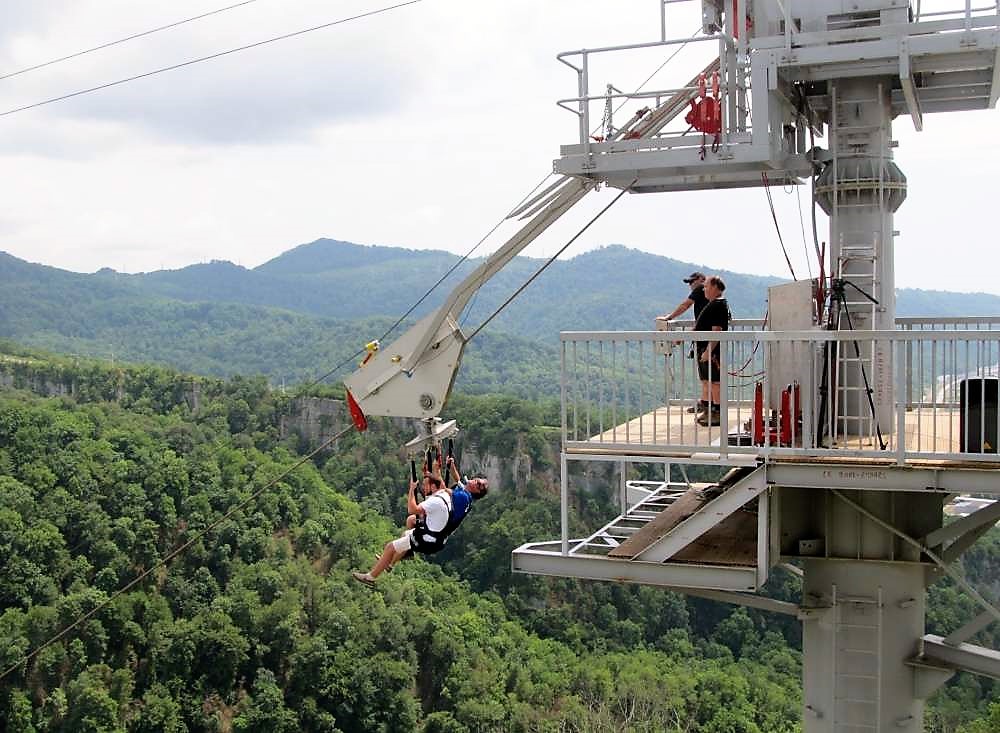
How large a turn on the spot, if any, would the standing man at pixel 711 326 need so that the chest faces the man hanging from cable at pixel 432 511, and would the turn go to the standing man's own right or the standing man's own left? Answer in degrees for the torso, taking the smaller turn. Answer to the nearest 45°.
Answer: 0° — they already face them

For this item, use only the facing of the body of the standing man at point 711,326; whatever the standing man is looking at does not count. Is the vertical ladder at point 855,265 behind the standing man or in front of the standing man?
behind

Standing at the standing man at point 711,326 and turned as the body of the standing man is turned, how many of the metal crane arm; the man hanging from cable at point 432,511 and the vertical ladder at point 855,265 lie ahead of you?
2

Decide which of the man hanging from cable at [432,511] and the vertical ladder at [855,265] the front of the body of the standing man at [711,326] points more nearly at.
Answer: the man hanging from cable

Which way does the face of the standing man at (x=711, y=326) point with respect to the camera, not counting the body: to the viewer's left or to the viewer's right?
to the viewer's left
